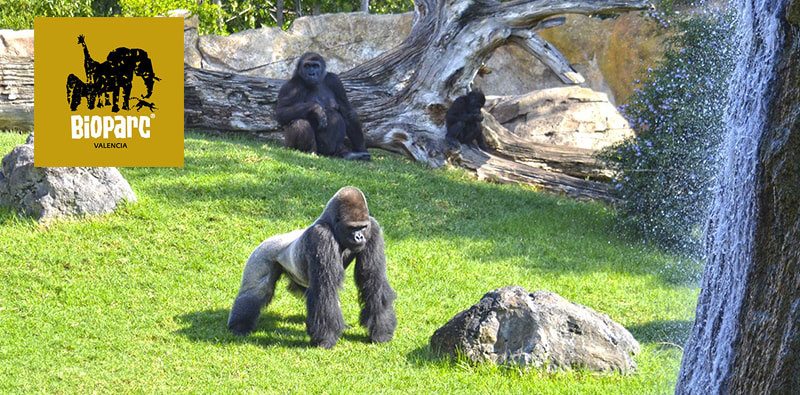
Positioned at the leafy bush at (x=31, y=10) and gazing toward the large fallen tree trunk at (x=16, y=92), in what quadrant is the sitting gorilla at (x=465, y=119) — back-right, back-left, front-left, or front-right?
front-left

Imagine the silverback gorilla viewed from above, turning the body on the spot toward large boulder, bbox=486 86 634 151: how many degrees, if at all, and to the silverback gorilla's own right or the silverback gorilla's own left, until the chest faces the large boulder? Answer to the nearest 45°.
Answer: approximately 90° to the silverback gorilla's own left

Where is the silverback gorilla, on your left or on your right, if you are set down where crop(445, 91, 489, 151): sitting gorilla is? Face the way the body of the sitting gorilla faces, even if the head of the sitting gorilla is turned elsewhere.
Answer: on your right

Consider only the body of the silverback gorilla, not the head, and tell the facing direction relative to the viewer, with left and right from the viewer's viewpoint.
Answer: facing the viewer and to the right of the viewer

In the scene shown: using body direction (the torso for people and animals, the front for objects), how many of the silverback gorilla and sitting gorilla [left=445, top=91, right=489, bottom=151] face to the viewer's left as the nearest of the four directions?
0

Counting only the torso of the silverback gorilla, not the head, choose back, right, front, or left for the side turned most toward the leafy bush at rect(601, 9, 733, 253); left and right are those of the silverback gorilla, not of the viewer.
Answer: left

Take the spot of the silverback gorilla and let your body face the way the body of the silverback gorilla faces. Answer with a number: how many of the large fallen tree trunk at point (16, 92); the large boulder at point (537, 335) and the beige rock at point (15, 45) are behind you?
2

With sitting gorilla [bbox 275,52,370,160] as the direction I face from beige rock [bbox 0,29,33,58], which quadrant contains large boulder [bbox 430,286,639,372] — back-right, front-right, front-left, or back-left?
front-right

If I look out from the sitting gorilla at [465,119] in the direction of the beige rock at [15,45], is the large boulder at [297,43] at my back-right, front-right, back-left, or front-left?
front-right

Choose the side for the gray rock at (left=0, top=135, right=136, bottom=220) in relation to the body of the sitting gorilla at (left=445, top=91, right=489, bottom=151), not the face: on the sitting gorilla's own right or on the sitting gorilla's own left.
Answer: on the sitting gorilla's own right

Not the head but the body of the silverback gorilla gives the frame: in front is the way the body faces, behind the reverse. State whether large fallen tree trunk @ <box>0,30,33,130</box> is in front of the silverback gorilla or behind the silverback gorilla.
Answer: behind
